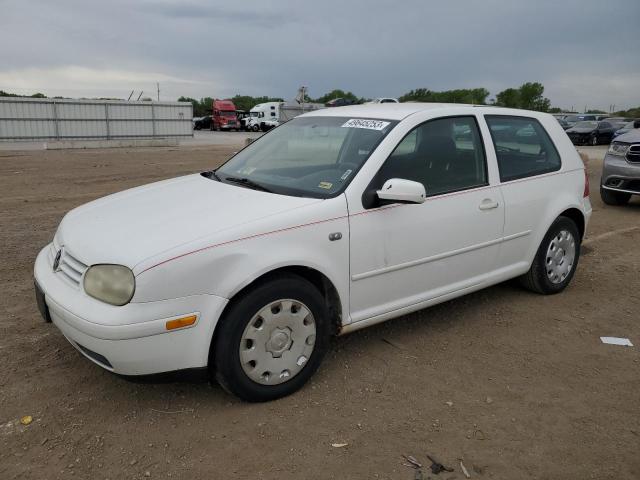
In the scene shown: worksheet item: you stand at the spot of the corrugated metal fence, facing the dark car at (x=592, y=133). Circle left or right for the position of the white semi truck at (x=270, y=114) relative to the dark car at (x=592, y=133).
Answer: left

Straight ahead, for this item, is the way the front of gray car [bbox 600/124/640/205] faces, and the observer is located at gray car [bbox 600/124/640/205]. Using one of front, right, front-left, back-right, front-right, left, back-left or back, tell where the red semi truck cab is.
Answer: back-right

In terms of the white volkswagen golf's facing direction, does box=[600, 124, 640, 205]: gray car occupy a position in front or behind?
behind

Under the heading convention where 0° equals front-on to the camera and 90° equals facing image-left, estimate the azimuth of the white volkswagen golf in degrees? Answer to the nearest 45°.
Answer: approximately 45°

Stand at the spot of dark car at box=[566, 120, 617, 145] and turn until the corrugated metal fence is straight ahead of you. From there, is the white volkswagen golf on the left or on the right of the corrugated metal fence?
left

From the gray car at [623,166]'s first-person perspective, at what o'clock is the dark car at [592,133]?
the dark car at [592,133] is roughly at 6 o'clock from the gray car at [623,166].

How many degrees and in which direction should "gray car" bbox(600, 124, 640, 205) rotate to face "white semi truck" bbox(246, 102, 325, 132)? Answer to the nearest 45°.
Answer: approximately 135° to its right

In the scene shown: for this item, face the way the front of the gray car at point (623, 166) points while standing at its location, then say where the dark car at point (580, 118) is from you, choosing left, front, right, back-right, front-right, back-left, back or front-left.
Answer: back

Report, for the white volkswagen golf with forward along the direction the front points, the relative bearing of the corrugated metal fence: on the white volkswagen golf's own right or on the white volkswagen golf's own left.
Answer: on the white volkswagen golf's own right

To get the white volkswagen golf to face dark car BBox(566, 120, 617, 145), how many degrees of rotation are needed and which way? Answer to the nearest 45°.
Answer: approximately 180°

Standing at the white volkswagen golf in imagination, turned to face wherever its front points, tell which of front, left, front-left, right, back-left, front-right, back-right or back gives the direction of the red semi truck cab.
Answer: back-right
